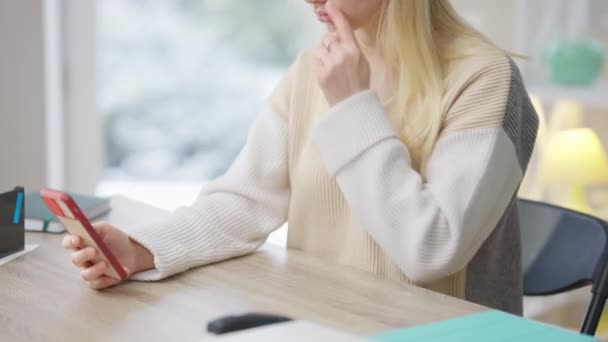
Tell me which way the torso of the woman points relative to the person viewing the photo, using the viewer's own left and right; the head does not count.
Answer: facing the viewer and to the left of the viewer

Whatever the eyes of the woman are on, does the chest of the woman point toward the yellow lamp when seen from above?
no

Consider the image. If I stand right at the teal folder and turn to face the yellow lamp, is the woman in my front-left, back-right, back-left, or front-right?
front-left

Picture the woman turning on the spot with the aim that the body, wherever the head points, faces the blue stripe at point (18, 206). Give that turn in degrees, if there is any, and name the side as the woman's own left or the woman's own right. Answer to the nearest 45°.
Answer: approximately 45° to the woman's own right
